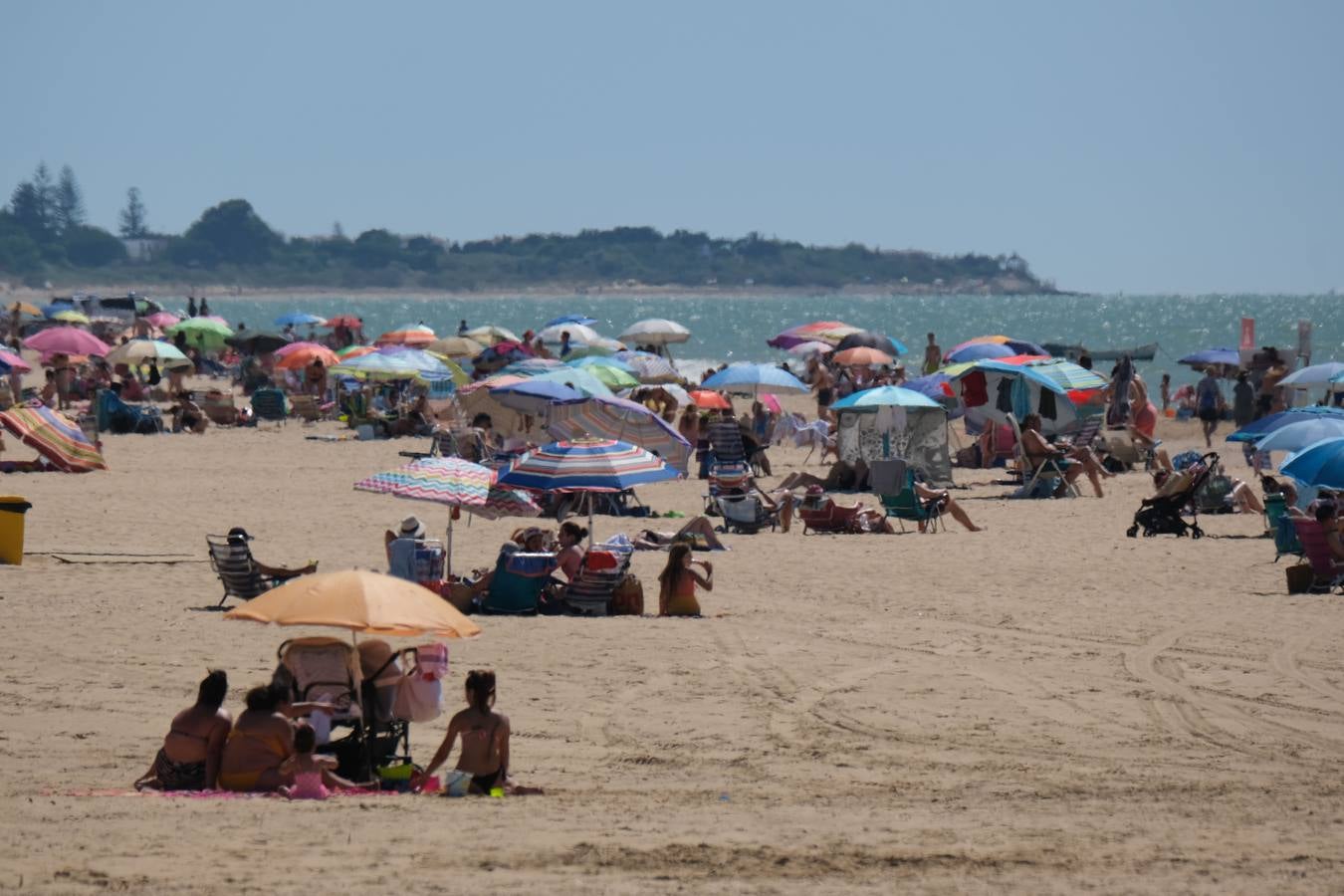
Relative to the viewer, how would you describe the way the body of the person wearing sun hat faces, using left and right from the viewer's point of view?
facing away from the viewer

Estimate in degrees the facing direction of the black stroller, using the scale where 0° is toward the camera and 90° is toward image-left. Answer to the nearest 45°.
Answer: approximately 90°

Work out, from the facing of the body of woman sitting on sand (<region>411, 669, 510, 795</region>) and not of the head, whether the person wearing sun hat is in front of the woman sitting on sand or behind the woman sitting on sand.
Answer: in front

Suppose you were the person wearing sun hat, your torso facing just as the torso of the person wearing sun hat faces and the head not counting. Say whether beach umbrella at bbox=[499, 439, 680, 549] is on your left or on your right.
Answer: on your right

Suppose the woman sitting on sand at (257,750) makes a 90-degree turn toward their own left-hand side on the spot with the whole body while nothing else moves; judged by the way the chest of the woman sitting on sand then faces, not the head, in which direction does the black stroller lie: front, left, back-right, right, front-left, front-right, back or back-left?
back-right

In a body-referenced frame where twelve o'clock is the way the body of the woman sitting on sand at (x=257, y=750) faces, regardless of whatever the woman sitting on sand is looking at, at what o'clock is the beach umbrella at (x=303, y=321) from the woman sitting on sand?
The beach umbrella is roughly at 12 o'clock from the woman sitting on sand.

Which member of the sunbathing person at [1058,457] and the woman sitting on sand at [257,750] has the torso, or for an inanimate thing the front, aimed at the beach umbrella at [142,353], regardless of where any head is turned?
the woman sitting on sand

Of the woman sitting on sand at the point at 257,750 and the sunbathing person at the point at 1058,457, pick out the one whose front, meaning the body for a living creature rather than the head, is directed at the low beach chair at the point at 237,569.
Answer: the woman sitting on sand

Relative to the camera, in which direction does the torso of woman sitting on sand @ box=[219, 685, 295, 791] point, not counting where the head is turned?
away from the camera

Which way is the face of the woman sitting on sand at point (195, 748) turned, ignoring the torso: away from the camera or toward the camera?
away from the camera

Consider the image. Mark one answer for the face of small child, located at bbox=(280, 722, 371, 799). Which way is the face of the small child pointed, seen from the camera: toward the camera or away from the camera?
away from the camera

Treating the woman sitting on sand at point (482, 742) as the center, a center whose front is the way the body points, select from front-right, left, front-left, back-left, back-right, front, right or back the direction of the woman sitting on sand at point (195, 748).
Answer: left

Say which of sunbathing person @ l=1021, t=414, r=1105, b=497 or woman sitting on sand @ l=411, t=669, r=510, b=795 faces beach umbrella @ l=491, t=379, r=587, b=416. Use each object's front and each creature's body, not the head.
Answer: the woman sitting on sand

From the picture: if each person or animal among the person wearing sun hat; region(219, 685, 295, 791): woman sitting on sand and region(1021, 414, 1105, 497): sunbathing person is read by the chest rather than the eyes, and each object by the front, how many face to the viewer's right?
1

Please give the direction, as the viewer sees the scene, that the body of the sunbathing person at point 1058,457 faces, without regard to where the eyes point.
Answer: to the viewer's right

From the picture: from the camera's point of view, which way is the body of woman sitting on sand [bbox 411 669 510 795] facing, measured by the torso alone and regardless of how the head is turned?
away from the camera
